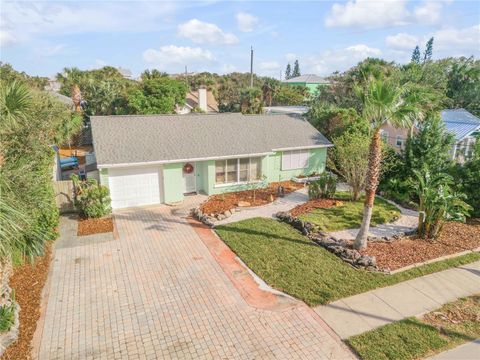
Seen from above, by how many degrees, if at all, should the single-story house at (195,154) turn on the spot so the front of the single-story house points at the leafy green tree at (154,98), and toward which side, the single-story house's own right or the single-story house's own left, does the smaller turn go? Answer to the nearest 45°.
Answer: approximately 135° to the single-story house's own left

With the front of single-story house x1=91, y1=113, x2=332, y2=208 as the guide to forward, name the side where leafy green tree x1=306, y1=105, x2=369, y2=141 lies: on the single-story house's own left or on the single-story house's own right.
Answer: on the single-story house's own left

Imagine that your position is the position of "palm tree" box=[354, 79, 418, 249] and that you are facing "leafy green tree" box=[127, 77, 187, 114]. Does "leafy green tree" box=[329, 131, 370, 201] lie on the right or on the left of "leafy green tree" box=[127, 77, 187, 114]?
right

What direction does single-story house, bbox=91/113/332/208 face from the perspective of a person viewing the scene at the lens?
facing the viewer and to the right of the viewer

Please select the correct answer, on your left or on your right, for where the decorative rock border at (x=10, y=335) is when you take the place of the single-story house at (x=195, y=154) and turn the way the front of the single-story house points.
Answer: on your right

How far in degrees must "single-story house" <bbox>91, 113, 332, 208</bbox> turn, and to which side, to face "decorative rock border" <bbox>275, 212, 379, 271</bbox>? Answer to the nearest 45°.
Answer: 0° — it already faces it

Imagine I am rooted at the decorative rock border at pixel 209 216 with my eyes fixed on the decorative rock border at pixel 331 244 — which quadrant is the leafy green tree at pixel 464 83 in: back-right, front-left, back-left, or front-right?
front-left

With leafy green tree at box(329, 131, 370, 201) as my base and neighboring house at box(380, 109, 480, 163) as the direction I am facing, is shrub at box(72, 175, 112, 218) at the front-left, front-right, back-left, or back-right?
back-left

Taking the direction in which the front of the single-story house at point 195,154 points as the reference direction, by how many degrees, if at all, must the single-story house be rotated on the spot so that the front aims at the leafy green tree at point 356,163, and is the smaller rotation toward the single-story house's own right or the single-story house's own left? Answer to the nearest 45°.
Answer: approximately 45° to the single-story house's own left

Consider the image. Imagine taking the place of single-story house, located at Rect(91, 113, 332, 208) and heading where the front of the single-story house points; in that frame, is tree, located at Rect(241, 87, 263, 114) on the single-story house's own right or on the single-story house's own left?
on the single-story house's own left

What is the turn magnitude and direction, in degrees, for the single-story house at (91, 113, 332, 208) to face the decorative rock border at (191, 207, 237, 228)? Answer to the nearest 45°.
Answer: approximately 45° to its right

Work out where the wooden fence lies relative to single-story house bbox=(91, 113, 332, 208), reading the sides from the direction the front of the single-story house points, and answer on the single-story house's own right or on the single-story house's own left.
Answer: on the single-story house's own right

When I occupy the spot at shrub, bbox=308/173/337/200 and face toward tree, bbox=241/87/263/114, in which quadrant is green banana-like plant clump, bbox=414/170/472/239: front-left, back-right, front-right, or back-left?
back-right
